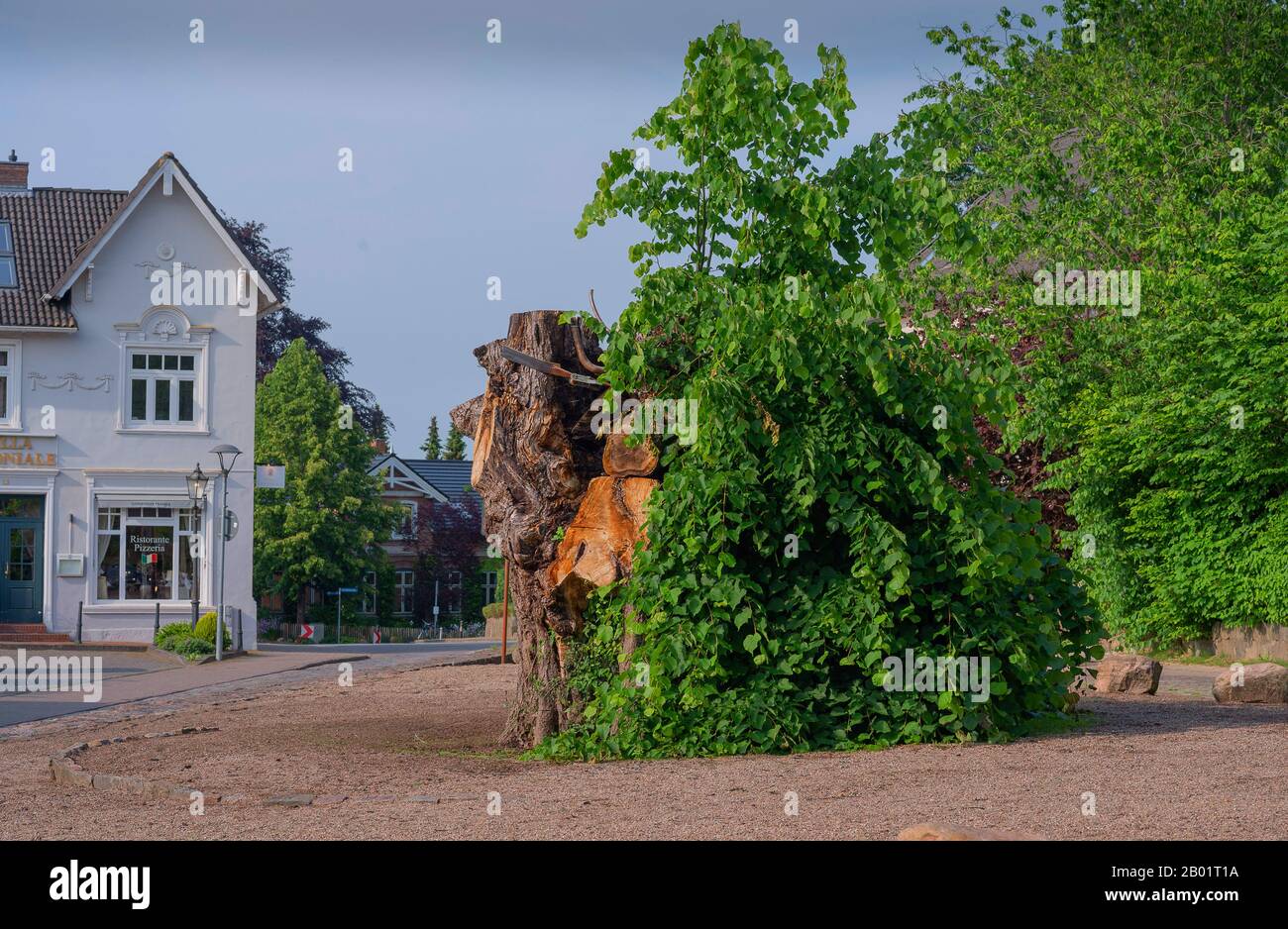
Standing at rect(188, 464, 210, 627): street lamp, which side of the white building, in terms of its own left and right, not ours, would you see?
front

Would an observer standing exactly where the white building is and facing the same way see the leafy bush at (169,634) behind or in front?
in front

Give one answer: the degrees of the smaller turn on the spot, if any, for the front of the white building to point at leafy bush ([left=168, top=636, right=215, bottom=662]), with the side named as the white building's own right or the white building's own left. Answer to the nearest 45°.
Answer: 0° — it already faces it

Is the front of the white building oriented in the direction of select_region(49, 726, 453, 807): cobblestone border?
yes

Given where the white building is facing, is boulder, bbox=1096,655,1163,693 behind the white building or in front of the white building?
in front

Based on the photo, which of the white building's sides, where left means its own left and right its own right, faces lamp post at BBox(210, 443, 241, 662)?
front

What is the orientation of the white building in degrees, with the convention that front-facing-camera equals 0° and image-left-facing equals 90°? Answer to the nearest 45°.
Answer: approximately 0°
